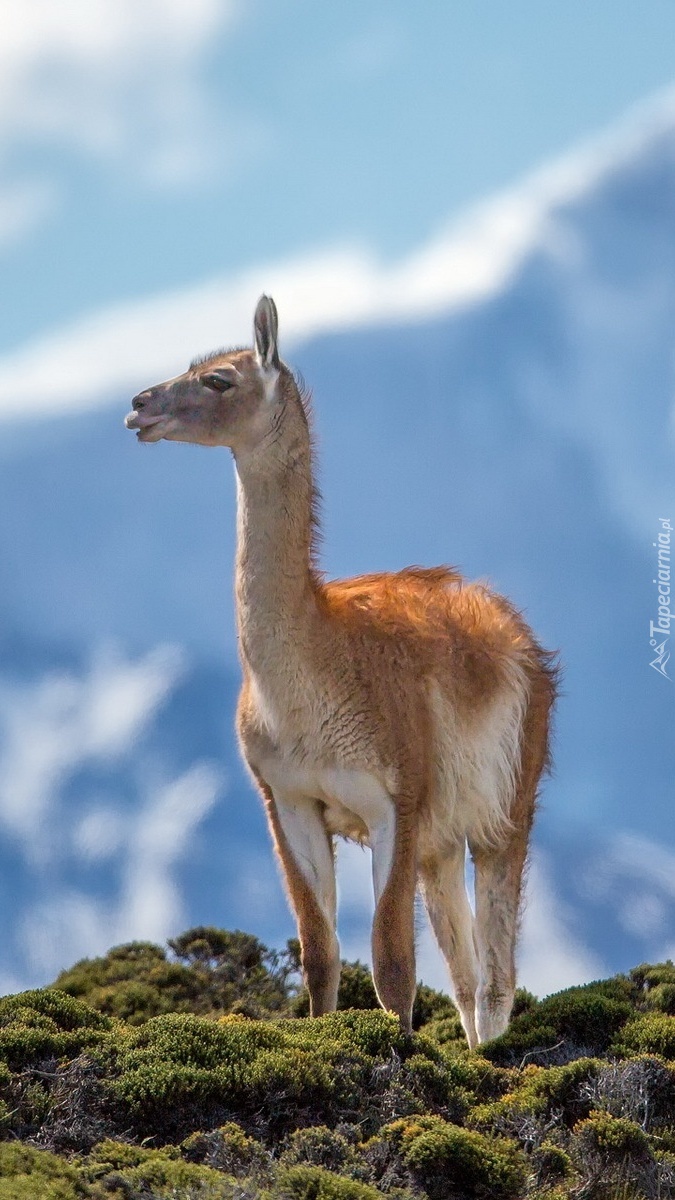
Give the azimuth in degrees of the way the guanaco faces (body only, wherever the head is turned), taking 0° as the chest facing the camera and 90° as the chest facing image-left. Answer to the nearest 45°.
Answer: approximately 45°

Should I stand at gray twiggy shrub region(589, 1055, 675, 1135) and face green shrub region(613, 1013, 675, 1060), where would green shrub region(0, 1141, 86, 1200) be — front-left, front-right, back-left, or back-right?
back-left
